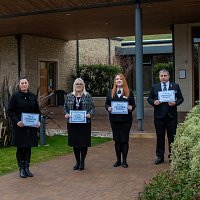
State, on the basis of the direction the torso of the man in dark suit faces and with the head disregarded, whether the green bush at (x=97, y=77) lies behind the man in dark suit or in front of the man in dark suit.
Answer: behind

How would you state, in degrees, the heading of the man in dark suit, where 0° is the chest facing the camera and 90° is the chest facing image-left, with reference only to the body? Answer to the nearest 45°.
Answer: approximately 0°

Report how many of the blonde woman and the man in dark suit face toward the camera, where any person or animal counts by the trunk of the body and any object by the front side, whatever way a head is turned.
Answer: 2

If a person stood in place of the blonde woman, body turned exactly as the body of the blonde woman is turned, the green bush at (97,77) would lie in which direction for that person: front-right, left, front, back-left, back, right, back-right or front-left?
back

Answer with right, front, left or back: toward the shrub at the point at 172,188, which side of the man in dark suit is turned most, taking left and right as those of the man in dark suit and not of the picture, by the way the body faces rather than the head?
front

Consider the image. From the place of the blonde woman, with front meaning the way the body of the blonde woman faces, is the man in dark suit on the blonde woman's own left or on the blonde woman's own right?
on the blonde woman's own left

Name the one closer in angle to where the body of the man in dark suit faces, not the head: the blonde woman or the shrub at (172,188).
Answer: the shrub

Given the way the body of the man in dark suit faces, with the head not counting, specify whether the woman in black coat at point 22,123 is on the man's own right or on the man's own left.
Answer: on the man's own right

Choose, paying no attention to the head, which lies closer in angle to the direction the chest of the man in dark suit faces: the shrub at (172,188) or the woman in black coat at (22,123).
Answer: the shrub
